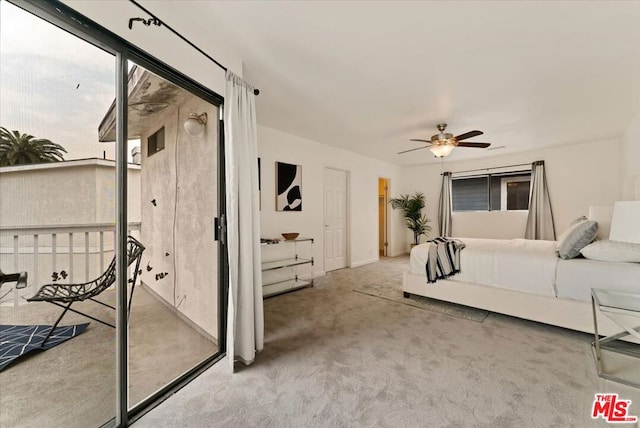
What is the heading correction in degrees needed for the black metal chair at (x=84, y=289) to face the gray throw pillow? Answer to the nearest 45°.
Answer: approximately 135° to its left

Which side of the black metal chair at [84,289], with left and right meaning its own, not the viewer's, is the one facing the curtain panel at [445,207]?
back

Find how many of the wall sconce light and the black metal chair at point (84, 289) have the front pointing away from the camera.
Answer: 0

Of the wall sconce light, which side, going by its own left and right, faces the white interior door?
back

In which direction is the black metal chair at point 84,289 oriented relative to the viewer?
to the viewer's left

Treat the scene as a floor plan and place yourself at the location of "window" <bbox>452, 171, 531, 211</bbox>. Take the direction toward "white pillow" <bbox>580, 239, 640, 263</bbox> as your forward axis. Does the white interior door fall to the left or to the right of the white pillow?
right

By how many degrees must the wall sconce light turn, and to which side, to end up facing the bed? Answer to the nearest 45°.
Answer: approximately 135° to its left

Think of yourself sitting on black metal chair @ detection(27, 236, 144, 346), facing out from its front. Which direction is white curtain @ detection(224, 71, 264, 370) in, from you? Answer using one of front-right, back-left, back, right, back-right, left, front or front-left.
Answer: back

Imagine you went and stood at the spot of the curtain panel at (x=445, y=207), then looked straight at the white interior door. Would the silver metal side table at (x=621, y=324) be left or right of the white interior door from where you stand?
left
